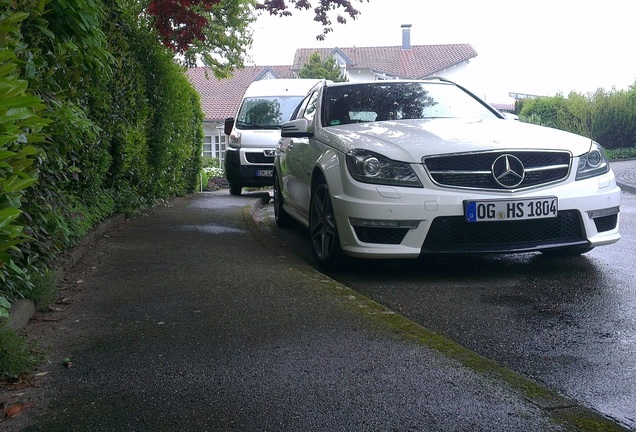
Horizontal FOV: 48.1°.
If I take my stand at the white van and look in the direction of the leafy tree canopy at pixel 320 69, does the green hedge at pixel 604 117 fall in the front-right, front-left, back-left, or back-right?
front-right

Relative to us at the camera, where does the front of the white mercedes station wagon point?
facing the viewer and to the right of the viewer

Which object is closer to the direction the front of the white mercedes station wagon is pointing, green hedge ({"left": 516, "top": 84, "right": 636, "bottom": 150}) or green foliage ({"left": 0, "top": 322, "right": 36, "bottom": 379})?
the green foliage

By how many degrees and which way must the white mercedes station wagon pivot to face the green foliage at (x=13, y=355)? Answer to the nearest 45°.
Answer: approximately 90° to its right

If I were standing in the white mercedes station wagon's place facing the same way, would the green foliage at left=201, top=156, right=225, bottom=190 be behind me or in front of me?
behind

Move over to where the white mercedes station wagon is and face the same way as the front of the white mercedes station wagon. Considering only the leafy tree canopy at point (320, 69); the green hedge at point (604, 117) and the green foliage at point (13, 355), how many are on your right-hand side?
1

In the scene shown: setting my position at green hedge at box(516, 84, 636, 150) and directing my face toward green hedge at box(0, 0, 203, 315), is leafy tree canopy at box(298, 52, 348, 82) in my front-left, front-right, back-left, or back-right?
back-right

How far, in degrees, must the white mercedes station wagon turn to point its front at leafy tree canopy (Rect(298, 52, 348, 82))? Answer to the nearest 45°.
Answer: approximately 135° to its left

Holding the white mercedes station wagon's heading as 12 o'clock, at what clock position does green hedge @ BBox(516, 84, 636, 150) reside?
The green hedge is roughly at 8 o'clock from the white mercedes station wagon.

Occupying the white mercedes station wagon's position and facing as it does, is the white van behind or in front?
behind

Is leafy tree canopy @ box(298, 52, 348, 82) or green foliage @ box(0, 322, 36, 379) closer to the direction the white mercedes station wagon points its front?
the green foliage

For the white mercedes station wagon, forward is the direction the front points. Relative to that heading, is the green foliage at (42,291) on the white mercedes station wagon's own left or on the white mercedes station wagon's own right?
on the white mercedes station wagon's own right
